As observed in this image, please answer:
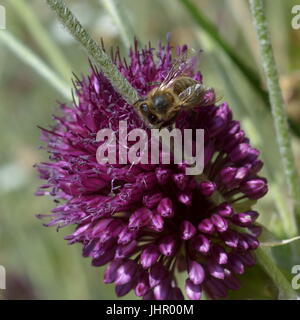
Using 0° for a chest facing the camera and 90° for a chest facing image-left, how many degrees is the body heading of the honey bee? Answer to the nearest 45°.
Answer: approximately 45°

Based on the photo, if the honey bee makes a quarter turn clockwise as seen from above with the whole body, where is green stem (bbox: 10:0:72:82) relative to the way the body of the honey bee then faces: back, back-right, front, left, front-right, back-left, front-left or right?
front
